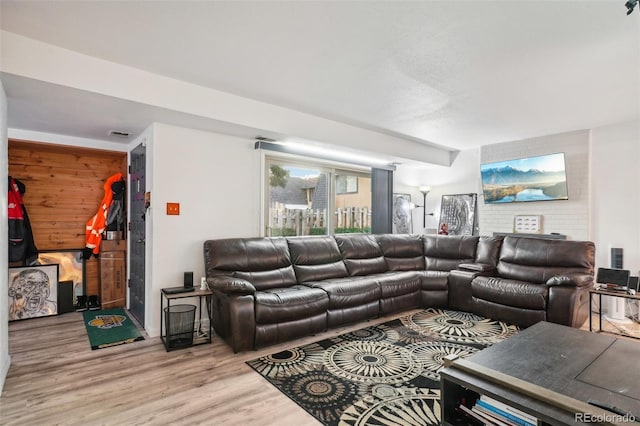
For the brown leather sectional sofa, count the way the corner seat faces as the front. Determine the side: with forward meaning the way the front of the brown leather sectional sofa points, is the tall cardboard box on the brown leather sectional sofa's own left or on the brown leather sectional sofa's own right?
on the brown leather sectional sofa's own right

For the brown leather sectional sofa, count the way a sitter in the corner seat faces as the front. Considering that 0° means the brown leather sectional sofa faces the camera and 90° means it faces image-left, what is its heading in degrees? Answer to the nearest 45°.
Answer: approximately 0°

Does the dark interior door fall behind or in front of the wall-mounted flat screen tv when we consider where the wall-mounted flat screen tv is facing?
in front

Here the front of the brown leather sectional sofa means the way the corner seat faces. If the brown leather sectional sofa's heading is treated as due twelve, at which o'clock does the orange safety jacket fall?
The orange safety jacket is roughly at 3 o'clock from the brown leather sectional sofa.

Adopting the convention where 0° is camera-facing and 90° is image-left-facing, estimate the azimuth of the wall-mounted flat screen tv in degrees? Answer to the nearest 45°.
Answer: approximately 45°

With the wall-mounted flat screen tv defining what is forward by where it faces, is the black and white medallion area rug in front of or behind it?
in front

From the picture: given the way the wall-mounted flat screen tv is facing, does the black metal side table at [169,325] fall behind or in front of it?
in front
